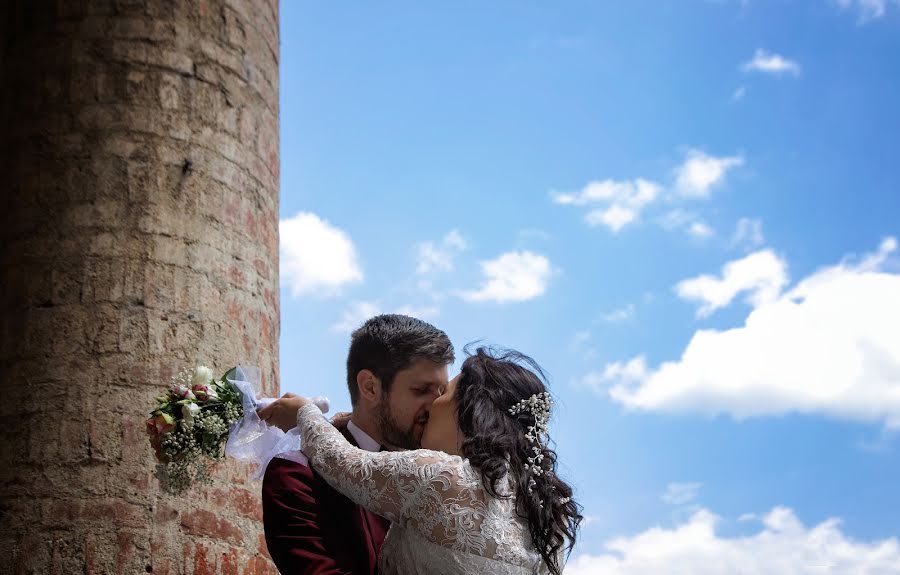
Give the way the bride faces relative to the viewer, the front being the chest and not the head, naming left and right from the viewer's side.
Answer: facing away from the viewer and to the left of the viewer

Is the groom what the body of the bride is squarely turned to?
yes

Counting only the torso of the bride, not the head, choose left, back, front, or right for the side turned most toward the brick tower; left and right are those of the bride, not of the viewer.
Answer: front
